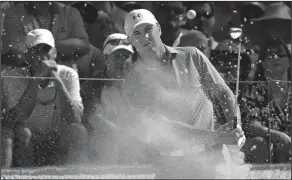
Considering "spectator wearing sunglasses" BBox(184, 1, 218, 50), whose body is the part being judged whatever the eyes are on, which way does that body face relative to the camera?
toward the camera

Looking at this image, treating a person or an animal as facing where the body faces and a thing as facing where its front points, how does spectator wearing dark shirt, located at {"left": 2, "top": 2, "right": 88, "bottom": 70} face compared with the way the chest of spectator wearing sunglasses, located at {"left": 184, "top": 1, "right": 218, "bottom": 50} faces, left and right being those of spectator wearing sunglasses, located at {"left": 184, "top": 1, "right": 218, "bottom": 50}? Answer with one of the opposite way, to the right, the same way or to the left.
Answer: the same way

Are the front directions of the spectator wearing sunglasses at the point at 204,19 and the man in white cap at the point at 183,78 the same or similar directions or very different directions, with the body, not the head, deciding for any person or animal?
same or similar directions

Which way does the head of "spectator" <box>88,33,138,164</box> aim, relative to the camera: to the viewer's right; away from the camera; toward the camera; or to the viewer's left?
toward the camera

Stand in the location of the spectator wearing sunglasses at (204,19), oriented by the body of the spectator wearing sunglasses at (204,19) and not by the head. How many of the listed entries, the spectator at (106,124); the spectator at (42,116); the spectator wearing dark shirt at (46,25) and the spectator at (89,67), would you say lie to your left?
0

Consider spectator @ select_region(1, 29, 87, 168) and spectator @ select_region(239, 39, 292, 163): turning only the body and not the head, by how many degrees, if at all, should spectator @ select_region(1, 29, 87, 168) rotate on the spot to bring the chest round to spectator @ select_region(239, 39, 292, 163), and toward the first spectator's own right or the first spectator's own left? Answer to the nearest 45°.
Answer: approximately 90° to the first spectator's own left

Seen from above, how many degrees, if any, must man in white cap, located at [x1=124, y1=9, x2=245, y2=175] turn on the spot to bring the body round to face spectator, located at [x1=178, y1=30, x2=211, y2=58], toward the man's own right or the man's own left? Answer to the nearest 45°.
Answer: approximately 180°

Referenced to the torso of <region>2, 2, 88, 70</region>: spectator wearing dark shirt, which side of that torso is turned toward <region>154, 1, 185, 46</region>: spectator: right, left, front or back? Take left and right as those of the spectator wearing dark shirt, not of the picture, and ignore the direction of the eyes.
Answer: left

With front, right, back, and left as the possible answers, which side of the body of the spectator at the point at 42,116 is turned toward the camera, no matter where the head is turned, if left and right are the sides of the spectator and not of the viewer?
front

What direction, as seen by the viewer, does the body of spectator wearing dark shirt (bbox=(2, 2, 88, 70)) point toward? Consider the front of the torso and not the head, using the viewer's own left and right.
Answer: facing the viewer

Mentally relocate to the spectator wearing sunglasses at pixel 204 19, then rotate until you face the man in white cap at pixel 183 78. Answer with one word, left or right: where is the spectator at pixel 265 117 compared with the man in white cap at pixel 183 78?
left

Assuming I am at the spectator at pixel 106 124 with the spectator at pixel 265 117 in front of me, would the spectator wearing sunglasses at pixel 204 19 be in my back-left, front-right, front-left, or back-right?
front-left

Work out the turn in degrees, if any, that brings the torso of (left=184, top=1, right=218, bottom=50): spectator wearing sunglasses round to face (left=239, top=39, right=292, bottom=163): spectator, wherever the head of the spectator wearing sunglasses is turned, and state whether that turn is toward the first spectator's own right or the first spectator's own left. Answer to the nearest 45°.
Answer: approximately 45° to the first spectator's own left

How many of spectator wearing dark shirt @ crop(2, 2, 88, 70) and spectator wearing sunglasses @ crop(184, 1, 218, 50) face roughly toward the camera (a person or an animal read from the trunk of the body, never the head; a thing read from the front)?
2
